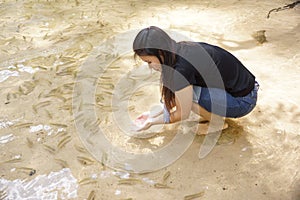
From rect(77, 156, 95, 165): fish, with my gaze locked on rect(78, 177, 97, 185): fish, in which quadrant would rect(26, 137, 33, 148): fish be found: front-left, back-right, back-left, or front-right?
back-right

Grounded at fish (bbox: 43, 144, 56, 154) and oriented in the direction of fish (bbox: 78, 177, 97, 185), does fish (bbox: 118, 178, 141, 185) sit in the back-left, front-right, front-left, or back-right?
front-left

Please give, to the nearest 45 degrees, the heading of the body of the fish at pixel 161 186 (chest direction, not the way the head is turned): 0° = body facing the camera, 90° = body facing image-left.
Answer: approximately 90°
